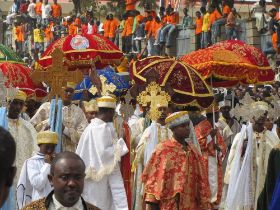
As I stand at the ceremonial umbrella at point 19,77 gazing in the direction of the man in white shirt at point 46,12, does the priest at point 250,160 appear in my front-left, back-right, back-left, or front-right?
back-right

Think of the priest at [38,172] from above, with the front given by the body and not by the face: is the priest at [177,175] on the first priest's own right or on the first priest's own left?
on the first priest's own left

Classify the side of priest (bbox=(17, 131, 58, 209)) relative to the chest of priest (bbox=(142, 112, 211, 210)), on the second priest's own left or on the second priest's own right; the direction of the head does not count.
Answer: on the second priest's own right

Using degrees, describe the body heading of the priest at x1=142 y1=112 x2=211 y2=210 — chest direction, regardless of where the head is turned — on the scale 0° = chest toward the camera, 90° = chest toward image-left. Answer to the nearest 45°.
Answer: approximately 315°

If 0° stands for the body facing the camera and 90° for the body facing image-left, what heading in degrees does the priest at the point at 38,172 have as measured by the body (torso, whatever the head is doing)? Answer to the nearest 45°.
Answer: approximately 315°

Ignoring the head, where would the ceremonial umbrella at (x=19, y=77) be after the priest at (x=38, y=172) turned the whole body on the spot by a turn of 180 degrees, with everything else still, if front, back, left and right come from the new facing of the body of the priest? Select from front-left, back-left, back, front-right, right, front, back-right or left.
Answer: front-right

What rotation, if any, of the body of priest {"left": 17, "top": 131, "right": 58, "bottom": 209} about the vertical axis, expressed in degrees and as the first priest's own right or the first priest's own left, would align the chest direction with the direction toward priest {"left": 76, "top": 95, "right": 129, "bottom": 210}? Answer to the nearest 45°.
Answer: approximately 90° to the first priest's own left
